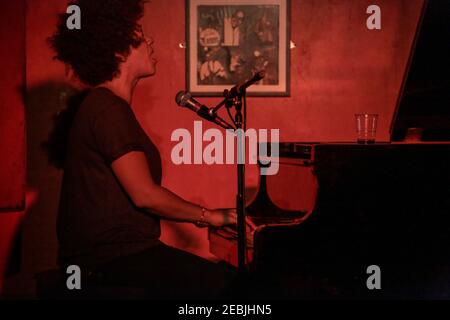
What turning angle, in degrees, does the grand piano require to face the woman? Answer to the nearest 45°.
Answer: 0° — it already faces them

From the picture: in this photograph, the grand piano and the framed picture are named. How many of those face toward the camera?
1

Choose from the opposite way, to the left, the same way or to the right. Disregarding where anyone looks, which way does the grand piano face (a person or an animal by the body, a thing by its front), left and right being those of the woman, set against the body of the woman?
the opposite way

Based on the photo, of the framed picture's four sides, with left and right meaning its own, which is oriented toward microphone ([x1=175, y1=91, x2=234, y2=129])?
front

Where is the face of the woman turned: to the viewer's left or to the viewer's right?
to the viewer's right

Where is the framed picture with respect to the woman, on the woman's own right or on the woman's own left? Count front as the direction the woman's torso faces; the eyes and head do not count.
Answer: on the woman's own left

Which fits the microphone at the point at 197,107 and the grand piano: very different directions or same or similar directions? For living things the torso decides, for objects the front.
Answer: same or similar directions

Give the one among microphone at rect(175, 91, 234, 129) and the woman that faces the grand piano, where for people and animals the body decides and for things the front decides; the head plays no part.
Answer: the woman

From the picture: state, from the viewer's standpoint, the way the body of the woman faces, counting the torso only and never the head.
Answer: to the viewer's right

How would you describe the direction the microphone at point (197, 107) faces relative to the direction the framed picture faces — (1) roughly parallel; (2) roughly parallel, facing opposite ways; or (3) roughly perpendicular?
roughly perpendicular

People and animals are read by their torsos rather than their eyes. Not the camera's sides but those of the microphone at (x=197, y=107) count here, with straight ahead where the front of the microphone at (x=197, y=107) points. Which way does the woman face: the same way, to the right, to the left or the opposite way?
the opposite way

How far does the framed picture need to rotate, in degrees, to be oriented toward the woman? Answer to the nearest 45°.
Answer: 0° — it already faces them

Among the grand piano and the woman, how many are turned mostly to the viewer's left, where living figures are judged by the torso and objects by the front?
1

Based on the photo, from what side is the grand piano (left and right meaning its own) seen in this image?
left

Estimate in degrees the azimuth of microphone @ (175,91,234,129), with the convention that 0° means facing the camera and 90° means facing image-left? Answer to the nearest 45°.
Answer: approximately 90°

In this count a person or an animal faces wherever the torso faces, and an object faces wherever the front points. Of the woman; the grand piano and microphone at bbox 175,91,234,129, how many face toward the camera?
0

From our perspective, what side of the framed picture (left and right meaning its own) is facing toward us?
front

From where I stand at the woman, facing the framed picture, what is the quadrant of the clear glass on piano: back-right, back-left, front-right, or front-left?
front-right

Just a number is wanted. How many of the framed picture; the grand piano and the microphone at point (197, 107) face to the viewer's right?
0
